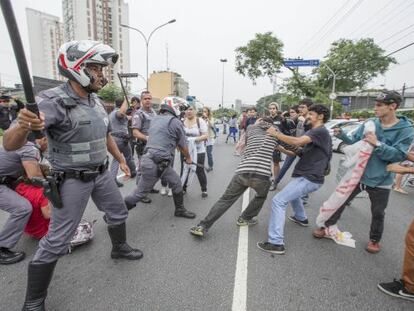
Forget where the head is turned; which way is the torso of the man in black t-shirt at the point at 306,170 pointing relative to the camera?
to the viewer's left

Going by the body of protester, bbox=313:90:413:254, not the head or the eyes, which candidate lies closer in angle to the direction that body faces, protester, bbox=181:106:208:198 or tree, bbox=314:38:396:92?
the protester

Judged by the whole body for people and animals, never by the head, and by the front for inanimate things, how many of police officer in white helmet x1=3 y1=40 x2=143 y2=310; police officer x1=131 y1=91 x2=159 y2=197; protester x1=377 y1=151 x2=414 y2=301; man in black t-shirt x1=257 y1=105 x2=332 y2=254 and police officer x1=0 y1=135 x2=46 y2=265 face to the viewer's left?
2

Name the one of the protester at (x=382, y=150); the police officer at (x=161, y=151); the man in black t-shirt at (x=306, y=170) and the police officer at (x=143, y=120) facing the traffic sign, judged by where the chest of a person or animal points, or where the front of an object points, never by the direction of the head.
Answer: the police officer at (x=161, y=151)

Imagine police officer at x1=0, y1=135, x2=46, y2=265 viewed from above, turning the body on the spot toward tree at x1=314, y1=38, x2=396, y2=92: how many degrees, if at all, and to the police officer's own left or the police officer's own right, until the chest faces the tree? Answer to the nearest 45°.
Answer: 0° — they already face it

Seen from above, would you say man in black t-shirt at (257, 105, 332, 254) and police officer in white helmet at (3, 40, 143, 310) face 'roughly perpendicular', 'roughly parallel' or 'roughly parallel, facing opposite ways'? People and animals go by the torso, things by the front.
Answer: roughly parallel, facing opposite ways

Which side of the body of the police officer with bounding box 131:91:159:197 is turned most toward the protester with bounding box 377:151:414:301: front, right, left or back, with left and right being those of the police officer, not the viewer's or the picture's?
front

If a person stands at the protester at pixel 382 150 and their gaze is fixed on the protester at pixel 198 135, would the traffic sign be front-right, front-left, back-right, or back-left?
front-right

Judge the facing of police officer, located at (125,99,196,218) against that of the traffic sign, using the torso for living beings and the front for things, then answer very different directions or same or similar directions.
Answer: very different directions

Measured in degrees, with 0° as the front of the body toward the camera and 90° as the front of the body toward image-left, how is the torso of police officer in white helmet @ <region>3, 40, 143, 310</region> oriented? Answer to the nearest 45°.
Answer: approximately 315°

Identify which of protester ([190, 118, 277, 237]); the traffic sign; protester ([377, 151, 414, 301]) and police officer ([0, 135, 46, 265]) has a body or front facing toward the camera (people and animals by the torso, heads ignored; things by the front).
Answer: the traffic sign

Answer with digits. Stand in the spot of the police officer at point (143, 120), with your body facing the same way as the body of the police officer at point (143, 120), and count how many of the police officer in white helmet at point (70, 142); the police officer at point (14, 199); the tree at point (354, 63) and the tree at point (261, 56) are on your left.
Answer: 2

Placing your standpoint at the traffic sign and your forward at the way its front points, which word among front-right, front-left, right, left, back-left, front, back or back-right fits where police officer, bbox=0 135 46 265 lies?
front

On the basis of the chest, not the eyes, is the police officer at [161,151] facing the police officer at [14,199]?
no

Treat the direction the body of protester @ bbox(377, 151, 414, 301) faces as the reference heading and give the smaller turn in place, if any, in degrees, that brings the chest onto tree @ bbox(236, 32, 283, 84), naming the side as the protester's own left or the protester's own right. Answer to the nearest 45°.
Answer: approximately 45° to the protester's own right

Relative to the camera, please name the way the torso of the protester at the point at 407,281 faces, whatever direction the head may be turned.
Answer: to the viewer's left

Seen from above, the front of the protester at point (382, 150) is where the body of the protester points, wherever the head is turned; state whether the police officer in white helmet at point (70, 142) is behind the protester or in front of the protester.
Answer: in front

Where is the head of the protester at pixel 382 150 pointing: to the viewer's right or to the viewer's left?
to the viewer's left

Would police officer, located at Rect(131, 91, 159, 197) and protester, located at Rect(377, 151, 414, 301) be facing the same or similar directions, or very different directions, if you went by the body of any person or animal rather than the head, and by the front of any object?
very different directions

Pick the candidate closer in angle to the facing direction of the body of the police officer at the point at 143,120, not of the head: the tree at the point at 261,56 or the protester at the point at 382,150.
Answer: the protester

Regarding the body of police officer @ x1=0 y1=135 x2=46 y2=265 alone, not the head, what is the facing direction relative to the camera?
to the viewer's right

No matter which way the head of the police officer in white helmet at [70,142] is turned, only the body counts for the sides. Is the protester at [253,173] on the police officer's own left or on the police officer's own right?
on the police officer's own left
